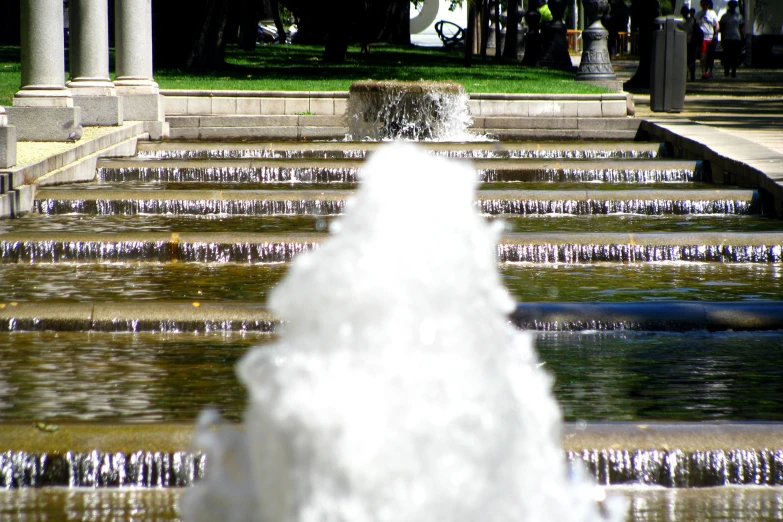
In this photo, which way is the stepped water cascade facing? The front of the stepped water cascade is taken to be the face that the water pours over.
toward the camera

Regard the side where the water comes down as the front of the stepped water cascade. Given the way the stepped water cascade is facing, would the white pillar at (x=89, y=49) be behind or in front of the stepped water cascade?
behind

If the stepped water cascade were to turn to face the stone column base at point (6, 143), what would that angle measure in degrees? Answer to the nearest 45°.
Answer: approximately 135° to its right

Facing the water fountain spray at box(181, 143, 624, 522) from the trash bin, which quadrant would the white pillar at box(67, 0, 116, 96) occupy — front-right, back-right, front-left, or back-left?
front-right

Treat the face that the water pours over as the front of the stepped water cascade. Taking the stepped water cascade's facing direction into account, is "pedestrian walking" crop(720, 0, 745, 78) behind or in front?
behind

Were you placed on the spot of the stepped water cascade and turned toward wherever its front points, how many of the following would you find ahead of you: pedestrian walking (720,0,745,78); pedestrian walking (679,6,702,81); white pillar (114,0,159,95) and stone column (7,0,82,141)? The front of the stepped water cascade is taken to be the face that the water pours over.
0
